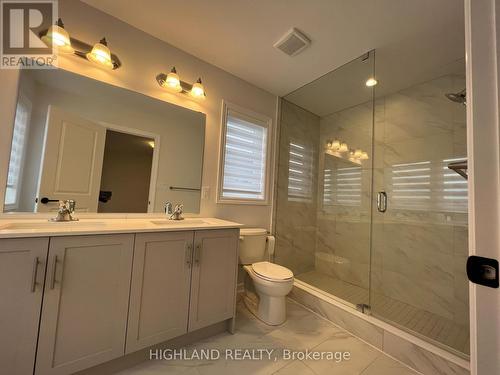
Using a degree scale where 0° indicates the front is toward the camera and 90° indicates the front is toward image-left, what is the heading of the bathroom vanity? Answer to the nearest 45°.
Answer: approximately 315°

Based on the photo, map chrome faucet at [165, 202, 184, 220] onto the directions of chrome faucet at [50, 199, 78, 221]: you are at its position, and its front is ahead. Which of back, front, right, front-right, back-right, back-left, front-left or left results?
front-left

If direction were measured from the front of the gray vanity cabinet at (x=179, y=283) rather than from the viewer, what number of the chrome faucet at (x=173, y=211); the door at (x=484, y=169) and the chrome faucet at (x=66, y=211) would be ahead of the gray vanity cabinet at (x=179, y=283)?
1

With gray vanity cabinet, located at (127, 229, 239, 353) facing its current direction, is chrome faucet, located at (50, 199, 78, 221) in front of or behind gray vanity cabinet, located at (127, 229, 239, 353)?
behind

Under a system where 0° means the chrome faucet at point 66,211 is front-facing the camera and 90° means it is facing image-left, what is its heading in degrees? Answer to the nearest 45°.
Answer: approximately 315°
